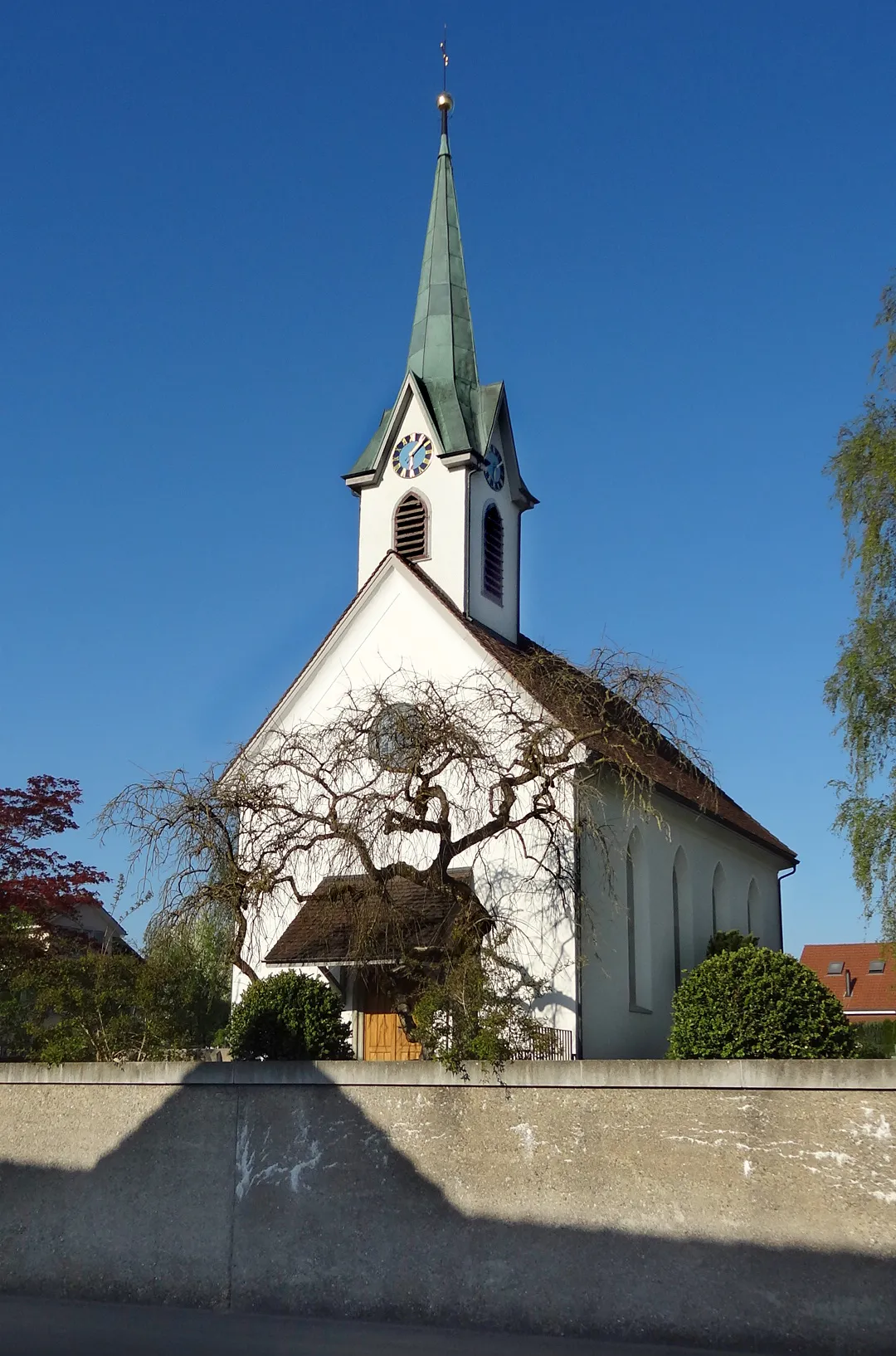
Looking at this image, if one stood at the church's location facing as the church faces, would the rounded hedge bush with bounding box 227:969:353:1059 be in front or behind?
in front

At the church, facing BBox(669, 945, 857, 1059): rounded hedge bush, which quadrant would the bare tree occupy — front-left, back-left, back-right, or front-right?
front-right

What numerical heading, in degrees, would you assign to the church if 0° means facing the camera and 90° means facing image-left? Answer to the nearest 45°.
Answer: approximately 45°

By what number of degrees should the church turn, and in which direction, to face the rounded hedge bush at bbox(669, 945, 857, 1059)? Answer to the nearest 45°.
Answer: approximately 45° to its left

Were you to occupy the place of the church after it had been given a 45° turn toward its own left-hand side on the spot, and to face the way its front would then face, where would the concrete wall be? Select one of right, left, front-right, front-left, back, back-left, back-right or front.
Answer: front

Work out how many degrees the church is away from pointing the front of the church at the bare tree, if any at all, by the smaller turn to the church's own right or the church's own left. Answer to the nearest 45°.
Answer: approximately 45° to the church's own left
